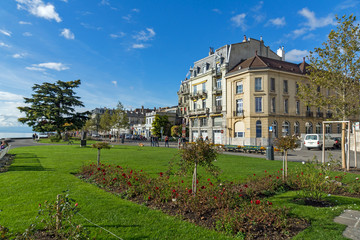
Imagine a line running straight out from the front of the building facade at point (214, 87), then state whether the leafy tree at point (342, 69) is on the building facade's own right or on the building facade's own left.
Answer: on the building facade's own left

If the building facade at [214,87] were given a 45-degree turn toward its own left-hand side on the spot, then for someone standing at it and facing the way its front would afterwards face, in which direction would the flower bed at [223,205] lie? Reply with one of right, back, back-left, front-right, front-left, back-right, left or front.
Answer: front

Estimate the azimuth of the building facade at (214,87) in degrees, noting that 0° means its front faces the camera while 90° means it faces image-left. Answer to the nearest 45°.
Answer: approximately 45°

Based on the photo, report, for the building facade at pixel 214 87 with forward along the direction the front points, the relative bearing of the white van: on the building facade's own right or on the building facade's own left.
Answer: on the building facade's own left

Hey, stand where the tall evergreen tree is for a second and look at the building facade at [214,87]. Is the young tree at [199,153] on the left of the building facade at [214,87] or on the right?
right
